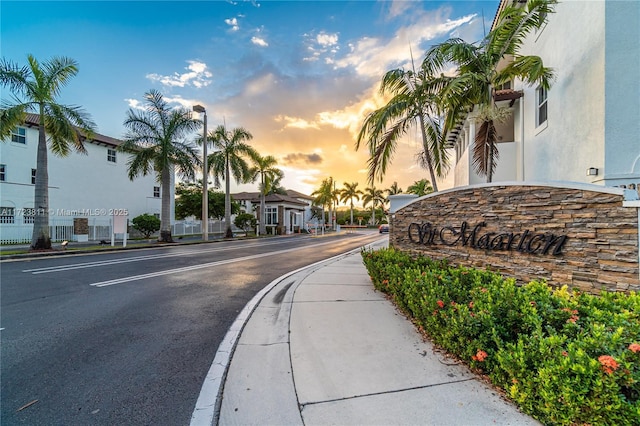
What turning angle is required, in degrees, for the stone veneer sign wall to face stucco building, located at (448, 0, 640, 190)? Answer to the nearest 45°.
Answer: approximately 135° to its right

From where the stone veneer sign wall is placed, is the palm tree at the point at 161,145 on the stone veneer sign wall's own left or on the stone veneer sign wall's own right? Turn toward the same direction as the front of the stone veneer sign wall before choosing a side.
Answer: on the stone veneer sign wall's own right

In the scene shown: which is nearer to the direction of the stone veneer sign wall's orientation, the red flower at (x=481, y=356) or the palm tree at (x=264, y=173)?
the red flower

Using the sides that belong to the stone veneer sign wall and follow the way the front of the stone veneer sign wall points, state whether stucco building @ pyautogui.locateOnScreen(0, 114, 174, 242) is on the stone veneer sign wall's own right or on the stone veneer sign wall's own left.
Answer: on the stone veneer sign wall's own right

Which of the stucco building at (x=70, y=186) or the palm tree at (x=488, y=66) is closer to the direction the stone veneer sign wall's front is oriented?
the stucco building

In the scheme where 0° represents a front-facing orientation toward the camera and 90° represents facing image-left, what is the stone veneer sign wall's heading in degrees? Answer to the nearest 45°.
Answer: approximately 45°

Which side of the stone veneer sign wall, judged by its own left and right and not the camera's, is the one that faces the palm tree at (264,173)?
right

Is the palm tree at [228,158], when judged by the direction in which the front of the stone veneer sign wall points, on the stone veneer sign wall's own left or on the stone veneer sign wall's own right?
on the stone veneer sign wall's own right
